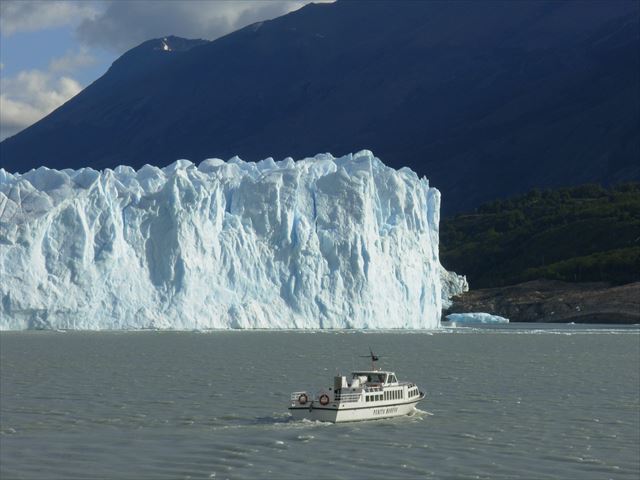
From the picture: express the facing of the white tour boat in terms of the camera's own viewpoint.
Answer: facing away from the viewer and to the right of the viewer
